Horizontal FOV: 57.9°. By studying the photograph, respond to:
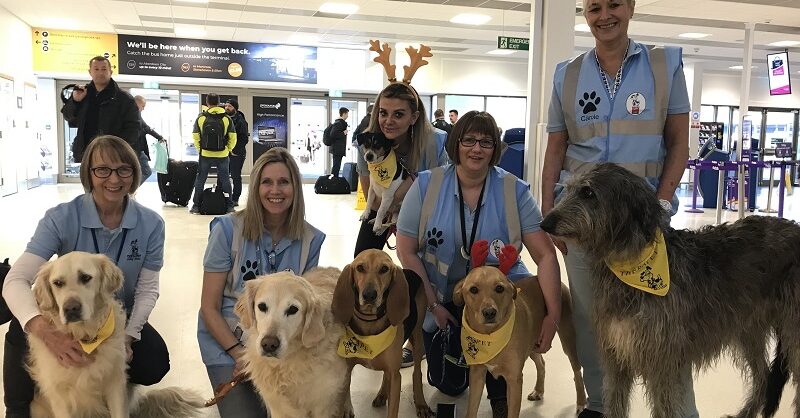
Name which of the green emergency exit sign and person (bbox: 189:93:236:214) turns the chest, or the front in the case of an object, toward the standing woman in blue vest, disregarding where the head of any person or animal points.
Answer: the green emergency exit sign

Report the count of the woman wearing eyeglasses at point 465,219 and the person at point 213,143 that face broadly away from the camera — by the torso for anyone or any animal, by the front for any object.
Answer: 1

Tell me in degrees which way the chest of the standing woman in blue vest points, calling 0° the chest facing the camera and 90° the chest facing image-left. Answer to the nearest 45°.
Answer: approximately 0°

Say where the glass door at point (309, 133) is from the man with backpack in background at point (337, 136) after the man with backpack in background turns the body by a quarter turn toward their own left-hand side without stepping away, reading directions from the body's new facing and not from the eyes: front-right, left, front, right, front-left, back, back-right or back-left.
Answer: front

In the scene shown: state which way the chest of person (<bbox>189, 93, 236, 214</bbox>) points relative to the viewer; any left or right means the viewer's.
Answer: facing away from the viewer

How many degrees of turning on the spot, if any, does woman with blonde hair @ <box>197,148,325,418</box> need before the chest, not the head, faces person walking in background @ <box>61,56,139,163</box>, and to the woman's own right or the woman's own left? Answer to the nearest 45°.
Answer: approximately 180°

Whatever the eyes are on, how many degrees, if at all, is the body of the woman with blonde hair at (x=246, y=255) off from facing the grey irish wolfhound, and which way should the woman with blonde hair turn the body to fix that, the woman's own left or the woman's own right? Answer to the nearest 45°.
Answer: approximately 45° to the woman's own left

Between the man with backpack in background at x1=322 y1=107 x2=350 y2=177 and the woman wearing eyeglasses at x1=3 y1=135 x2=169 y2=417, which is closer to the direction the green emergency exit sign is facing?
the woman wearing eyeglasses

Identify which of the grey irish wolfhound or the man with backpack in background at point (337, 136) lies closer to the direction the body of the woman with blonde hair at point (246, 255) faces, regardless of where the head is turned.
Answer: the grey irish wolfhound

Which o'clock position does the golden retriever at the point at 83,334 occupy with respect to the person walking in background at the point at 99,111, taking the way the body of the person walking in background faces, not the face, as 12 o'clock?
The golden retriever is roughly at 12 o'clock from the person walking in background.
